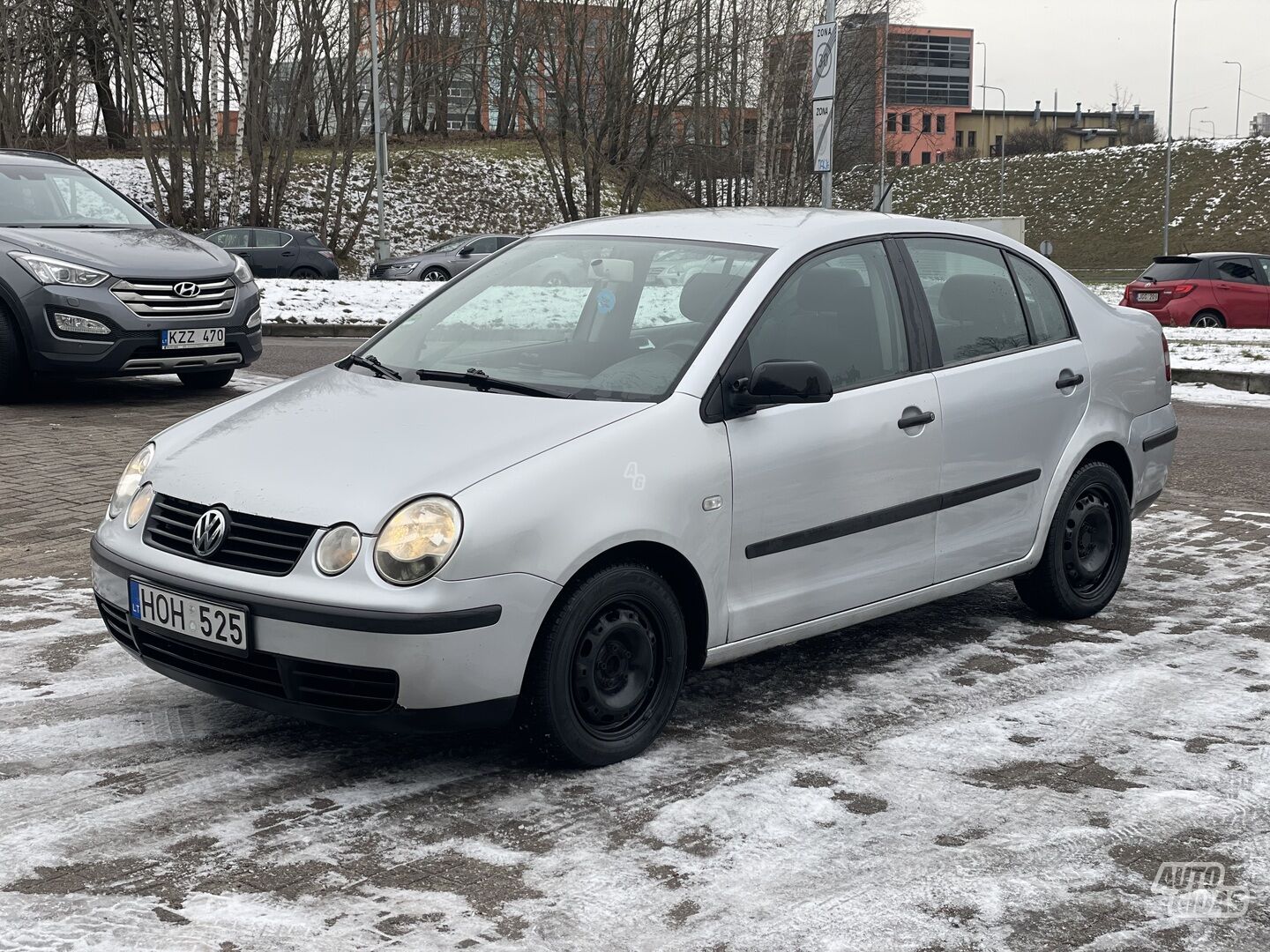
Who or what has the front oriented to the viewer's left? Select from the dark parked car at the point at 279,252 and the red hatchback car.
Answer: the dark parked car

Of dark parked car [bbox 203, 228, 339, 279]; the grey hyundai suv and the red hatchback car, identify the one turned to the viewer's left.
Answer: the dark parked car

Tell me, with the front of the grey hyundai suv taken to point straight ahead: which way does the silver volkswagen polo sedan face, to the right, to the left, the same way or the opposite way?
to the right

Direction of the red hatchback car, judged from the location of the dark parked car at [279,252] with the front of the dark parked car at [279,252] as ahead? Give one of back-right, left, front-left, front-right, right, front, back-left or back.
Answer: back-left

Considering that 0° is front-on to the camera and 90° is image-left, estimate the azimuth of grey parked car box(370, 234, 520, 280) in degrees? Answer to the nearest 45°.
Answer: approximately 45°

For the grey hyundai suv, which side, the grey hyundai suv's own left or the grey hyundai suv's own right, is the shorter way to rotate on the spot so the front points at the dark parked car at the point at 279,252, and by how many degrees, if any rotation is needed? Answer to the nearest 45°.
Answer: approximately 135° to the grey hyundai suv's own left

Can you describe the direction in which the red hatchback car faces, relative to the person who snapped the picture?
facing away from the viewer and to the right of the viewer

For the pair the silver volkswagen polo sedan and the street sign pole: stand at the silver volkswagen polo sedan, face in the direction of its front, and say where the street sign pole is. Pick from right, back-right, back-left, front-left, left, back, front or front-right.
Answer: back-right

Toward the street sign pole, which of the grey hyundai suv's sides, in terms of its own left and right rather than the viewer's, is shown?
left

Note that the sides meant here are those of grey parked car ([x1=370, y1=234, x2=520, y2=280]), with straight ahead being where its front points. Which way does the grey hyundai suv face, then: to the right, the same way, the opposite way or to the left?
to the left

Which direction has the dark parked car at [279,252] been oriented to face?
to the viewer's left
